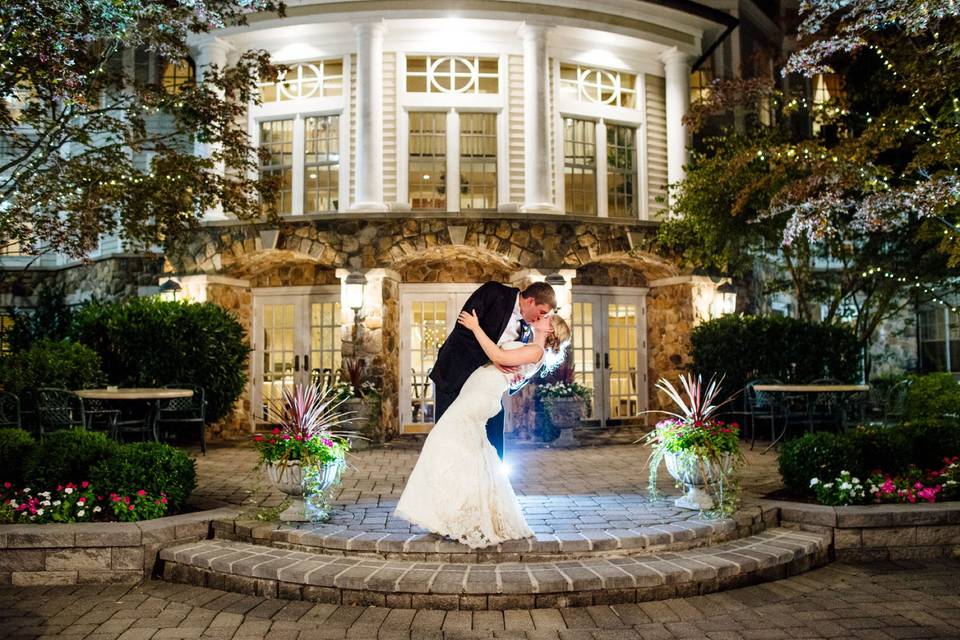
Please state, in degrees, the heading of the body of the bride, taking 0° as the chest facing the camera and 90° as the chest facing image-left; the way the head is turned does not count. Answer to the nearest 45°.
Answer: approximately 90°

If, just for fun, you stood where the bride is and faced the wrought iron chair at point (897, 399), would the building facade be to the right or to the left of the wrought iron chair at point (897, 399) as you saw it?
left

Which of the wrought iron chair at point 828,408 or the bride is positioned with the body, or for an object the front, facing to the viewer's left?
the bride

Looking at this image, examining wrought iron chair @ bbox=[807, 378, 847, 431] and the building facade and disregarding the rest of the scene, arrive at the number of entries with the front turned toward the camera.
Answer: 2
